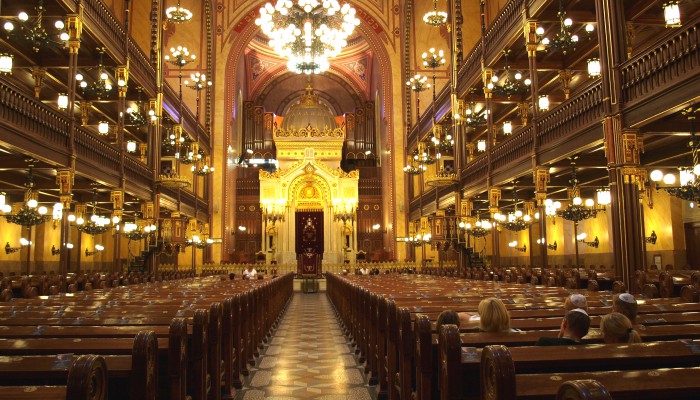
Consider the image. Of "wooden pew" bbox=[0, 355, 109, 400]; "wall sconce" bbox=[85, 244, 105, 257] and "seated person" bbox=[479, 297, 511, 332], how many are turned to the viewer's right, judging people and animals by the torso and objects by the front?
1

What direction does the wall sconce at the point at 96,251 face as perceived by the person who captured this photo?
facing to the right of the viewer

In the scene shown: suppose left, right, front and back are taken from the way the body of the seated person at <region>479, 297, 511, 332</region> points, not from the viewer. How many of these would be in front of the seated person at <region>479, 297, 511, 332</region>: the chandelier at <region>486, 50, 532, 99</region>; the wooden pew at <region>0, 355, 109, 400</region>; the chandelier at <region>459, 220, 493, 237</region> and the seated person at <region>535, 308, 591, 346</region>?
2

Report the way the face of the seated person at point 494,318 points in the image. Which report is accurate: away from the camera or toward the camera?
away from the camera

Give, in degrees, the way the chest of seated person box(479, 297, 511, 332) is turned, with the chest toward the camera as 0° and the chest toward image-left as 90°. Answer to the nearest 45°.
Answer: approximately 180°

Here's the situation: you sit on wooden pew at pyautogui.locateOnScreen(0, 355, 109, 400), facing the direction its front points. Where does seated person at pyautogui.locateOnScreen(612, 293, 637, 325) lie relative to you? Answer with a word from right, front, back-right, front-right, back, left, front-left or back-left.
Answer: right

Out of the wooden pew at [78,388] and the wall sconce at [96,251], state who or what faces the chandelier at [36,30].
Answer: the wooden pew

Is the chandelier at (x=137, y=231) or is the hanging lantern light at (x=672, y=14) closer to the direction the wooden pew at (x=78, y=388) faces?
the chandelier

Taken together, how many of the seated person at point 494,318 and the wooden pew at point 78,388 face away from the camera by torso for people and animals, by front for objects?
2

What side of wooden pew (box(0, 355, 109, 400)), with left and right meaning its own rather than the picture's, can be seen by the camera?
back

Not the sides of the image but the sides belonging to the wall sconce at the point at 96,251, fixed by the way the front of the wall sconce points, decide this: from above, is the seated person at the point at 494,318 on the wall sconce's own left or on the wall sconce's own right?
on the wall sconce's own right

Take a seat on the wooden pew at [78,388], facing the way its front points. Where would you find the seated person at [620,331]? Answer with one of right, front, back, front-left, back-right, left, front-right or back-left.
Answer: right

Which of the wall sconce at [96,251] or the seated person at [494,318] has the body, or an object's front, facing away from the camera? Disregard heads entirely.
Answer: the seated person

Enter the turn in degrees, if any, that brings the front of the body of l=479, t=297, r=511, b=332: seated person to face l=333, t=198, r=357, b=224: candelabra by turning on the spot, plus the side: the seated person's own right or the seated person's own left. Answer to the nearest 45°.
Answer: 0° — they already face it

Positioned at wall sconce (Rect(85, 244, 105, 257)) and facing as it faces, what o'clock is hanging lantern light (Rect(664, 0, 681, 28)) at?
hanging lantern light (Rect(664, 0, 681, 28)) is roughly at 2 o'clock from wall sconce (Rect(85, 244, 105, 257)).
